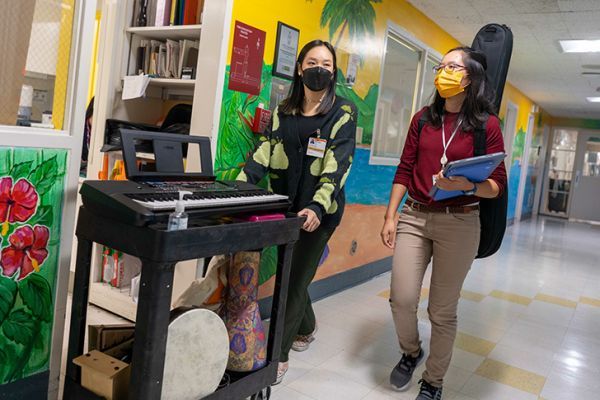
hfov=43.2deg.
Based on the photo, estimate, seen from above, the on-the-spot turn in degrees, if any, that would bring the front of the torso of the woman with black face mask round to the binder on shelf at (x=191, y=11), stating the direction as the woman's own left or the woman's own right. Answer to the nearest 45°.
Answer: approximately 90° to the woman's own right

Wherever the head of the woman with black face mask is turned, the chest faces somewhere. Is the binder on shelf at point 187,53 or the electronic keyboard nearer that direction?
the electronic keyboard

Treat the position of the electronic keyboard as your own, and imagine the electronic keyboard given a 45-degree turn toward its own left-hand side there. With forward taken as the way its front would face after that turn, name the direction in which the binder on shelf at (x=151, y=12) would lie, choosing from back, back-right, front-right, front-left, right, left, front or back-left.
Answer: left

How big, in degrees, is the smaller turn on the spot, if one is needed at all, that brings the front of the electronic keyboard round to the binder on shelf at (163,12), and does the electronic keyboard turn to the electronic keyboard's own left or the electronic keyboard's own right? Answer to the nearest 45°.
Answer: approximately 135° to the electronic keyboard's own left

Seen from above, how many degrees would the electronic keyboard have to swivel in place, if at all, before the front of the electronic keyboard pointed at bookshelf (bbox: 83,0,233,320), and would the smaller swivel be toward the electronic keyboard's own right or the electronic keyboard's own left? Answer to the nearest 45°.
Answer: approximately 135° to the electronic keyboard's own left

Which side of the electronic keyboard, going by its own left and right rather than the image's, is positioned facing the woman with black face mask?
left

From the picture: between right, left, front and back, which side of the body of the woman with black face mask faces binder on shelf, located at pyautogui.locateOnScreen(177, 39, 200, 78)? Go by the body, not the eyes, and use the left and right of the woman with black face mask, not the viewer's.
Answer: right
